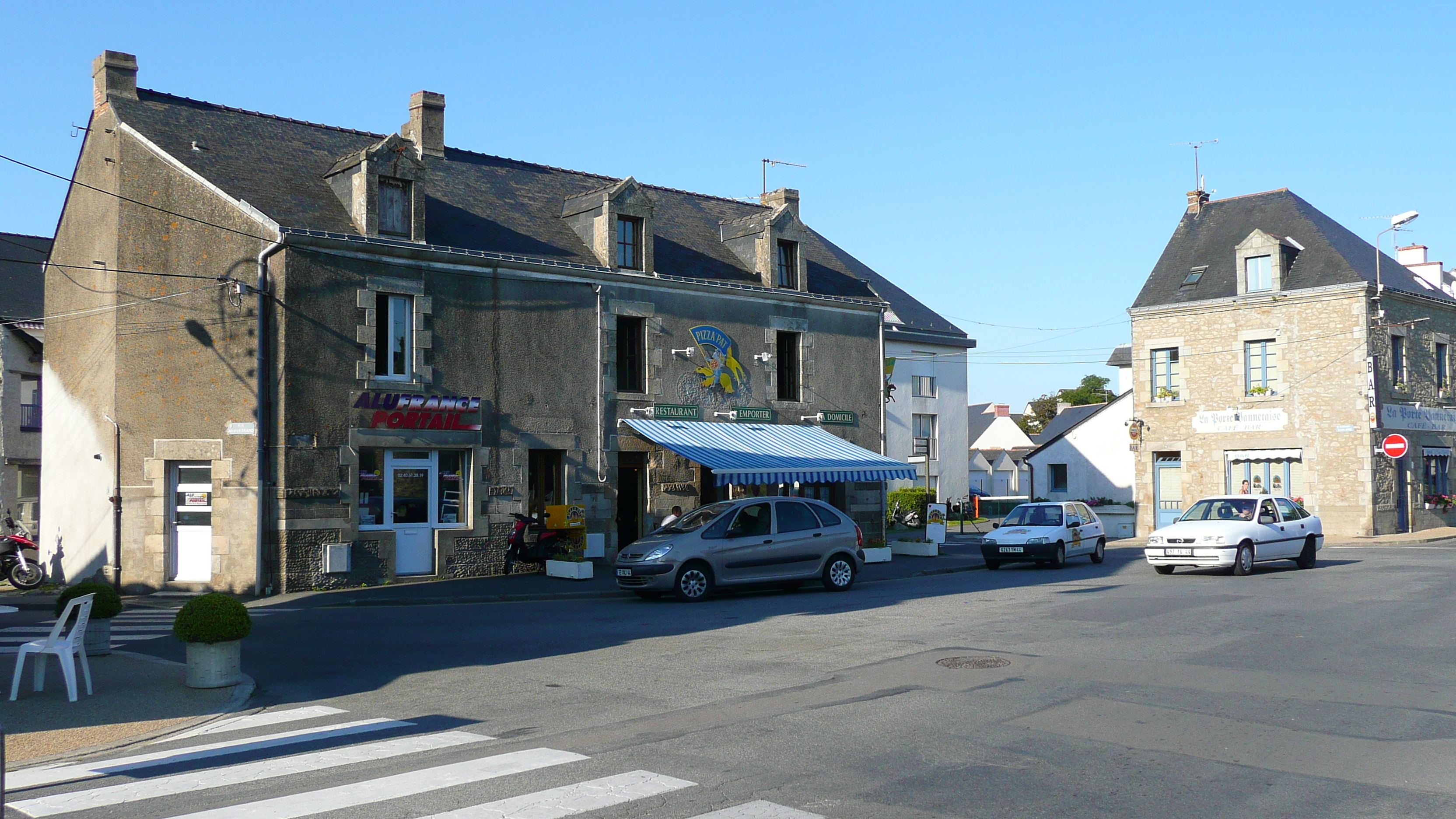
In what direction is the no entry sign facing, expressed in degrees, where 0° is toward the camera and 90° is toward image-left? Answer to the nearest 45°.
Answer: approximately 0°

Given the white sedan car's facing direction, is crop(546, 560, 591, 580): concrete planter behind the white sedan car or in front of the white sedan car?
in front

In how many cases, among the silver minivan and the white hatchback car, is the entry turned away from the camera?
0

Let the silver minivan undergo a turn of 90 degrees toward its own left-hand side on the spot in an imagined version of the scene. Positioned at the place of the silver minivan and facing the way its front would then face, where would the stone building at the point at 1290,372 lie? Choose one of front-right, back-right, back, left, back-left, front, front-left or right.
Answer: left

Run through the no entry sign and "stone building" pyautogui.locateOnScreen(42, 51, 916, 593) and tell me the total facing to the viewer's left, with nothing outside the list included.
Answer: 0
